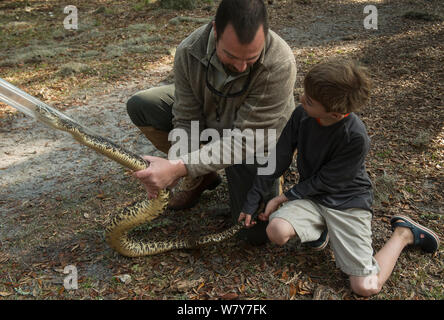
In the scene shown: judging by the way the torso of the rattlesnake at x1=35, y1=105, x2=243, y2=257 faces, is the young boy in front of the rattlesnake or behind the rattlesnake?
behind

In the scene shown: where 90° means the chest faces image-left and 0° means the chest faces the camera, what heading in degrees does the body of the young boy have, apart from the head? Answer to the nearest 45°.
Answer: approximately 45°

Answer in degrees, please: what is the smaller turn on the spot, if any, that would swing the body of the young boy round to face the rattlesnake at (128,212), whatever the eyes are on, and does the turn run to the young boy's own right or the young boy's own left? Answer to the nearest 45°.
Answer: approximately 45° to the young boy's own right

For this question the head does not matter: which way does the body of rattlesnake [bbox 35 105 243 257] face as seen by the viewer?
to the viewer's left
